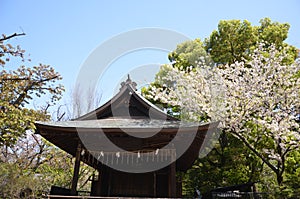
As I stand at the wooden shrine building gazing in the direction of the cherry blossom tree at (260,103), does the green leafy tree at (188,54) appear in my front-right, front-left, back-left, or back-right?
front-left

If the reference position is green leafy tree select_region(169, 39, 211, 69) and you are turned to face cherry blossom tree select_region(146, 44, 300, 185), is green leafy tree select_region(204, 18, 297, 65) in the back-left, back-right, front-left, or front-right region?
front-left

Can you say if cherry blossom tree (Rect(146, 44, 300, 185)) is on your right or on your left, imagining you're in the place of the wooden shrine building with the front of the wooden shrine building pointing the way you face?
on your left

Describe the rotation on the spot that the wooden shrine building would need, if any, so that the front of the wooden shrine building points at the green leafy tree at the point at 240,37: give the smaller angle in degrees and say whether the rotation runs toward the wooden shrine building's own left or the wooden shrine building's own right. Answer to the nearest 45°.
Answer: approximately 135° to the wooden shrine building's own left

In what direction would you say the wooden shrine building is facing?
toward the camera

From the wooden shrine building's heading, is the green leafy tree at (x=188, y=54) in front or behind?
behind
